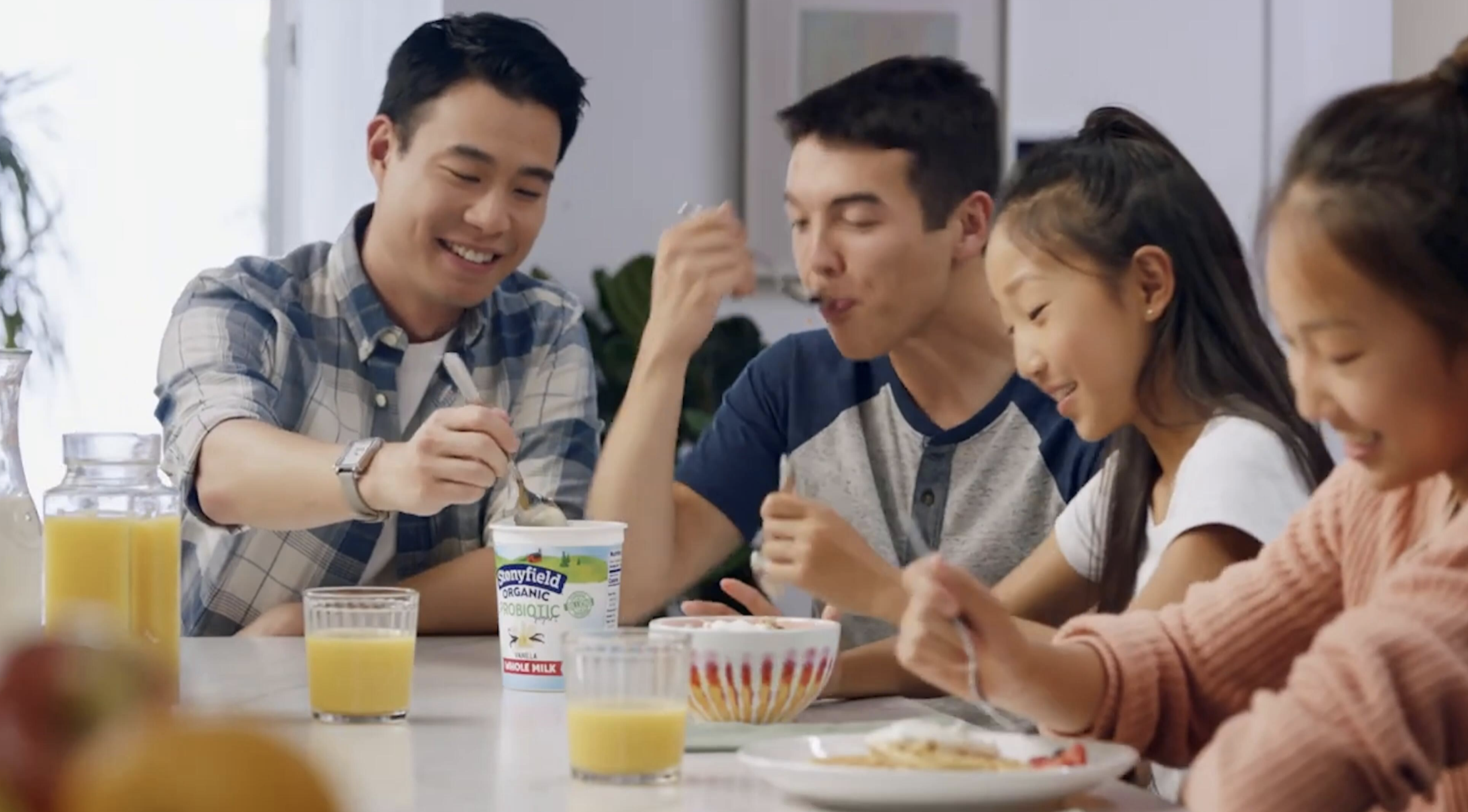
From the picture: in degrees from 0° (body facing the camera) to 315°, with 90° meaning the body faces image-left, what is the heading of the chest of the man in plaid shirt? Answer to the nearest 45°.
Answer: approximately 315°

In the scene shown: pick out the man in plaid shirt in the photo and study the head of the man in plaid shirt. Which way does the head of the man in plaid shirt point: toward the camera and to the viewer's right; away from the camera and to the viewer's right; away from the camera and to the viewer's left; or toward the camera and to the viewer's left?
toward the camera and to the viewer's right

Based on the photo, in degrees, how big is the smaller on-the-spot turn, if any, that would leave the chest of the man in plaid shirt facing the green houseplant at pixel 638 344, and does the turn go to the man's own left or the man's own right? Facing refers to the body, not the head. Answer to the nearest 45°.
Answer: approximately 135° to the man's own left

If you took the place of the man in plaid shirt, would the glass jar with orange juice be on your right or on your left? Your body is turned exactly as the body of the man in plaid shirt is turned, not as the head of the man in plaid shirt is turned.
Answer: on your right
